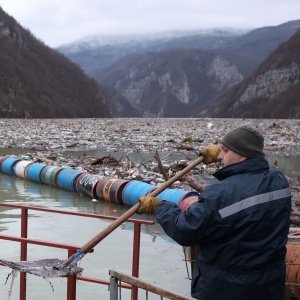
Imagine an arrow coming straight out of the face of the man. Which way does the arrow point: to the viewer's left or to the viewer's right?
to the viewer's left

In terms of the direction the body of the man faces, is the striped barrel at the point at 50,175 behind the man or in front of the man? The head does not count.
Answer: in front

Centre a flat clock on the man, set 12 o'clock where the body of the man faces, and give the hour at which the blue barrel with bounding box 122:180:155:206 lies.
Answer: The blue barrel is roughly at 1 o'clock from the man.

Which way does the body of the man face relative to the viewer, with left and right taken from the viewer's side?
facing away from the viewer and to the left of the viewer

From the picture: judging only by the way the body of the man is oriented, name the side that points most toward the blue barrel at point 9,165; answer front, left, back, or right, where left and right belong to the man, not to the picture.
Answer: front

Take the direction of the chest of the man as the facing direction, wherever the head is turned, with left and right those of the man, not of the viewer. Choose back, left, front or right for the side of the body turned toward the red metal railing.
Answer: front
